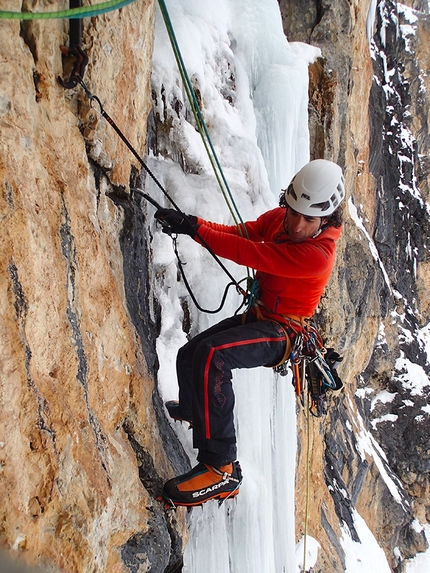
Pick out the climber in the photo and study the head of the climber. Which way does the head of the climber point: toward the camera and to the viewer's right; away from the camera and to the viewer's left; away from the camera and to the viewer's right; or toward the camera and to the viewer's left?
toward the camera and to the viewer's left

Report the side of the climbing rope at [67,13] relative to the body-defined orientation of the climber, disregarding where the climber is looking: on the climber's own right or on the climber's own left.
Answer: on the climber's own left

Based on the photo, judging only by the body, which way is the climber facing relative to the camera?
to the viewer's left
